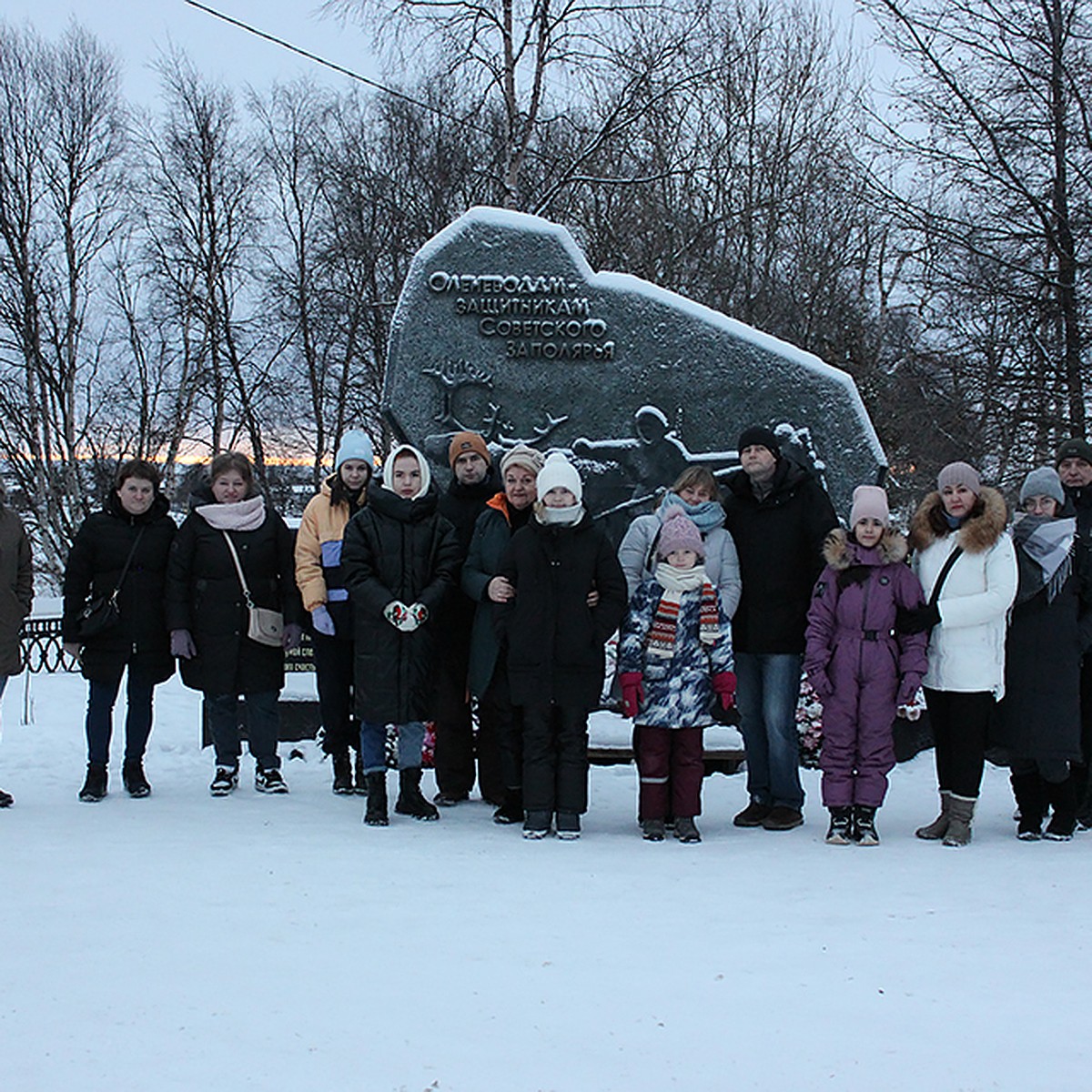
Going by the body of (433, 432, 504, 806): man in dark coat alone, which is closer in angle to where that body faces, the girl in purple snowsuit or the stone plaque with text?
the girl in purple snowsuit

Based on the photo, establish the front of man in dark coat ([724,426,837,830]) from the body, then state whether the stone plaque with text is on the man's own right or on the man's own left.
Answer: on the man's own right

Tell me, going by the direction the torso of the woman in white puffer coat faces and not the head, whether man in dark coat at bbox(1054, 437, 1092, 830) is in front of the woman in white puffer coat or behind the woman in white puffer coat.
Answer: behind

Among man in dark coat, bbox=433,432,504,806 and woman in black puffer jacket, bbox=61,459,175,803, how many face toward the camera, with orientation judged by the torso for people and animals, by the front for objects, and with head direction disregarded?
2

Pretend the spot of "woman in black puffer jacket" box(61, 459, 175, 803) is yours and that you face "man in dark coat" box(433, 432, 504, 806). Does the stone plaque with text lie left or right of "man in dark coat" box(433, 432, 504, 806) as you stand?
left

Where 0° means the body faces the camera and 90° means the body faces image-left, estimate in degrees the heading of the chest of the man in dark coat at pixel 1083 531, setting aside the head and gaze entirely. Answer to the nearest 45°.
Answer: approximately 0°
